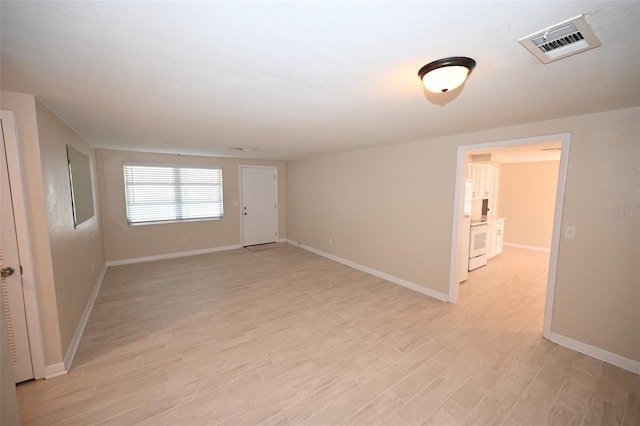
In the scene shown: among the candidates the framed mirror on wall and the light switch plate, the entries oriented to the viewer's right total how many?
1

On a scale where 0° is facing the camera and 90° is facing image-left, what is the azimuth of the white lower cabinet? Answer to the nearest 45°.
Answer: approximately 315°

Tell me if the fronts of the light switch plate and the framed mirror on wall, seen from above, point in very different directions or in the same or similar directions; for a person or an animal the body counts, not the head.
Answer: very different directions

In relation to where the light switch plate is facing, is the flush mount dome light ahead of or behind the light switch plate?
ahead

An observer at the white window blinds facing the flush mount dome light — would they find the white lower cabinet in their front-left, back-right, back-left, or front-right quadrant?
front-left

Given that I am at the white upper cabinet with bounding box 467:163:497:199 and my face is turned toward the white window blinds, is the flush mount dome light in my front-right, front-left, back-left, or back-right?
front-left

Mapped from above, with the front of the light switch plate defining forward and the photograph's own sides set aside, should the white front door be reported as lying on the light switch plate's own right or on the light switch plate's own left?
on the light switch plate's own right

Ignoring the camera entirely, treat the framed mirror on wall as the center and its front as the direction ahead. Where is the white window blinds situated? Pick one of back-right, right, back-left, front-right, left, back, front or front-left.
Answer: front-left

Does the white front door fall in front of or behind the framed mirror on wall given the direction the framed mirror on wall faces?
in front

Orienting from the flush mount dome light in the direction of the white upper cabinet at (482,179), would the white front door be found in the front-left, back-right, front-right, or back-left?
front-left

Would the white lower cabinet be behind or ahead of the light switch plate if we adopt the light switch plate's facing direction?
behind

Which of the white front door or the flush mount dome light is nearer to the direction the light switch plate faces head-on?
the flush mount dome light

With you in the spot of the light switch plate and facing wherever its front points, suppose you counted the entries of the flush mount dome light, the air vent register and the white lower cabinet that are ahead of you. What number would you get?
2

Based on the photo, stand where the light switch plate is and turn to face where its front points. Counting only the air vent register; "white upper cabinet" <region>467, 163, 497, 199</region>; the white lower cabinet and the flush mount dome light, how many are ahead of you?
2

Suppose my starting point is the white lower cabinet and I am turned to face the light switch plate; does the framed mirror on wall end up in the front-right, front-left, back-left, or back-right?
front-right

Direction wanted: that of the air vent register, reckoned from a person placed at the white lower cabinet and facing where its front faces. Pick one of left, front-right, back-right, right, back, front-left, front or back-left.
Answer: front-right

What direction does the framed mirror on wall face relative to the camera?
to the viewer's right
